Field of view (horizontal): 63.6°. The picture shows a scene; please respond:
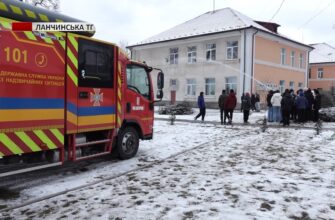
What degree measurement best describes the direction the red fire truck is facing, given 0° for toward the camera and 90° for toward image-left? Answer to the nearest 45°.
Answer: approximately 225°

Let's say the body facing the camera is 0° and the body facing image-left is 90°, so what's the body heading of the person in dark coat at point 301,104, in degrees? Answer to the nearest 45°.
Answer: approximately 180°

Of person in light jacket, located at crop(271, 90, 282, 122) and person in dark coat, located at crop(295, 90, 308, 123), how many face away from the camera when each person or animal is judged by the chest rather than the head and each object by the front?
2

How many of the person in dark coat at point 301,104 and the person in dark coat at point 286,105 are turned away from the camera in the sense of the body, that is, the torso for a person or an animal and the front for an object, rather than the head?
2

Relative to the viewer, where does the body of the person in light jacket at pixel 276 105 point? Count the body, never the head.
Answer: away from the camera

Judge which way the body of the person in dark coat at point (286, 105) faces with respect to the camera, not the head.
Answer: away from the camera

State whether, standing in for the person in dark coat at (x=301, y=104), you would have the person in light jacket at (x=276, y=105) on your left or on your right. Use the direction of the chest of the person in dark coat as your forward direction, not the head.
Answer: on your left

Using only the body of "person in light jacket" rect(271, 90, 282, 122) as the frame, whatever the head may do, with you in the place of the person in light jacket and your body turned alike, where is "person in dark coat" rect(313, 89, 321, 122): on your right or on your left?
on your right
